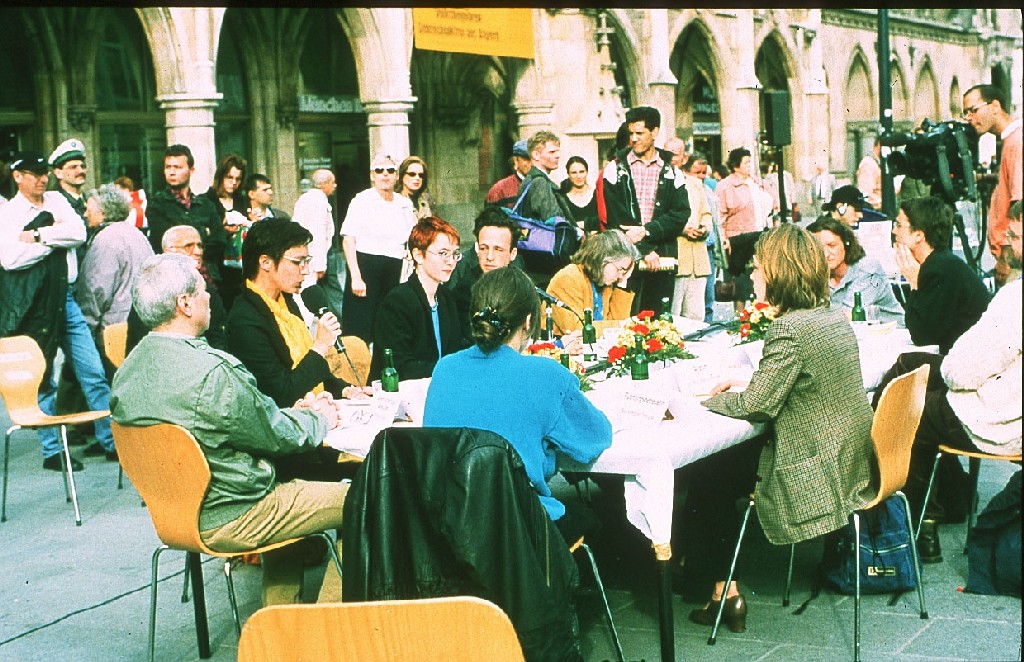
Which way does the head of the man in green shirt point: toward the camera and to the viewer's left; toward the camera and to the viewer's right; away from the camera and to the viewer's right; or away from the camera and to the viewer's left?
away from the camera and to the viewer's right

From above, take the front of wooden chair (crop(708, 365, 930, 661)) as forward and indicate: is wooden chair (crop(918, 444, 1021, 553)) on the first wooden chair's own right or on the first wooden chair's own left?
on the first wooden chair's own right

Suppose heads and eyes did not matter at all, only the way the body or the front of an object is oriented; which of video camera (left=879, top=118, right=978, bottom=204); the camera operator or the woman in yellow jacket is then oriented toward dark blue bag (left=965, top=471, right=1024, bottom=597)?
the woman in yellow jacket

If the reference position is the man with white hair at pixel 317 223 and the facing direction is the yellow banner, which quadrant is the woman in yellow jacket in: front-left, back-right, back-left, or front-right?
back-right

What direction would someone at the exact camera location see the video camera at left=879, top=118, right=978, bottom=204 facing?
facing to the left of the viewer

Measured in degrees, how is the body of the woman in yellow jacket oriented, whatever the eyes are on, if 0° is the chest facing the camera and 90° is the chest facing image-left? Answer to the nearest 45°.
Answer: approximately 315°

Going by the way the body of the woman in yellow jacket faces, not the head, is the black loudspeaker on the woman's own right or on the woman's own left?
on the woman's own left

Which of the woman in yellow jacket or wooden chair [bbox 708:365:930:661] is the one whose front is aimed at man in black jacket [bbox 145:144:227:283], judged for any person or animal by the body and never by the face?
the wooden chair

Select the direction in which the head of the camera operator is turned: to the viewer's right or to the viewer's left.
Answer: to the viewer's left

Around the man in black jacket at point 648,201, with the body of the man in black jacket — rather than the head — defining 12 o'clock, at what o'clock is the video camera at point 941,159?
The video camera is roughly at 9 o'clock from the man in black jacket.

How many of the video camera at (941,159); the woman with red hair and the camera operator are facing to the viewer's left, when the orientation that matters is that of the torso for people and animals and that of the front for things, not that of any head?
2

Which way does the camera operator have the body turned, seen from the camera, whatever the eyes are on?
to the viewer's left

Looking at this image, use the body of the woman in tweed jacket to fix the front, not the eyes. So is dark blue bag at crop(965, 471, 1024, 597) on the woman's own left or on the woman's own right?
on the woman's own right

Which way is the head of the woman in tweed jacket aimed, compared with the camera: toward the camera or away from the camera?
away from the camera
